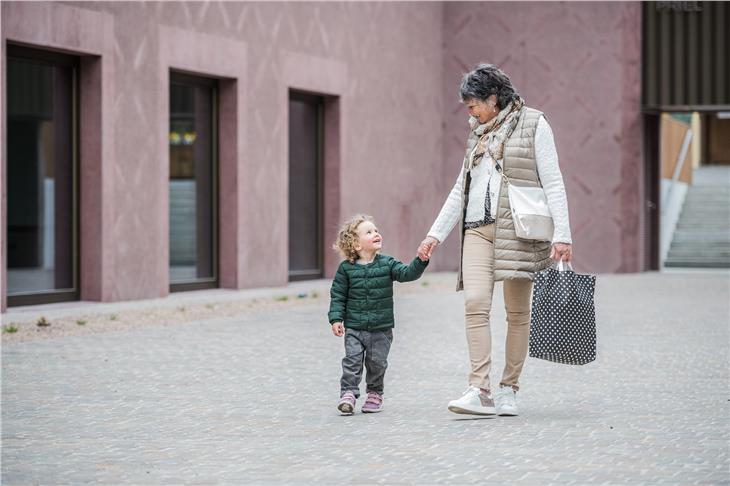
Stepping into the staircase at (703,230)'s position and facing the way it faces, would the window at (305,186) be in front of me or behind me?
in front

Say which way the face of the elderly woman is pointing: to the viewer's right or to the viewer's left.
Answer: to the viewer's left

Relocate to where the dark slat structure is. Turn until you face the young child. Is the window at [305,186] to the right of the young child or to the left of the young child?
right

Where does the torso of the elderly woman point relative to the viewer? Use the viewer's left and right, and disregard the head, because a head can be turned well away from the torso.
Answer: facing the viewer and to the left of the viewer

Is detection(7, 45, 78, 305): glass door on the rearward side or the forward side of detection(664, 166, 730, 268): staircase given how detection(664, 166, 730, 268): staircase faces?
on the forward side

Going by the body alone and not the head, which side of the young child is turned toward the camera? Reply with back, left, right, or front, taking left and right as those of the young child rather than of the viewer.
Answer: front

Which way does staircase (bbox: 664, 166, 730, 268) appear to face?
toward the camera
